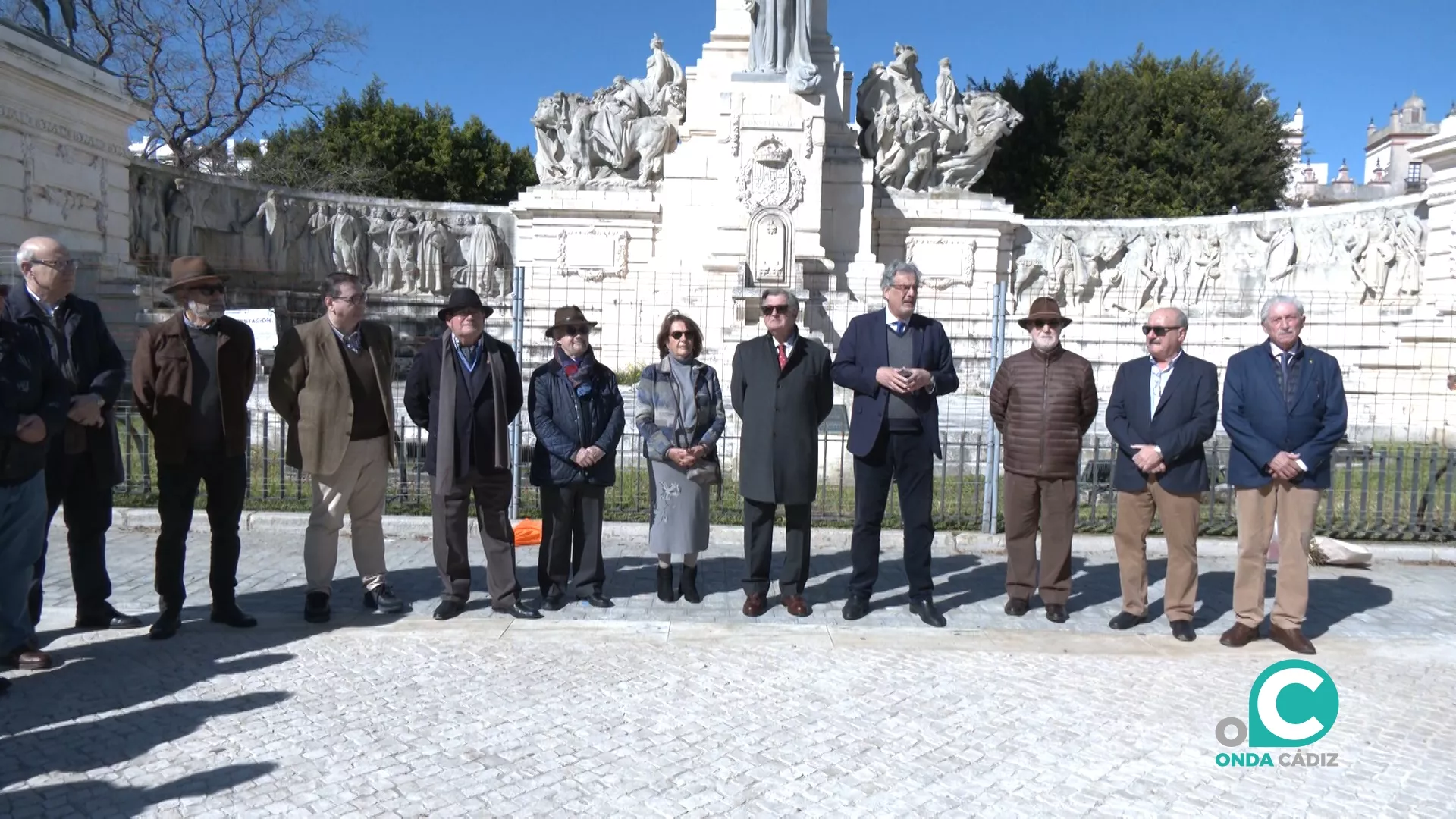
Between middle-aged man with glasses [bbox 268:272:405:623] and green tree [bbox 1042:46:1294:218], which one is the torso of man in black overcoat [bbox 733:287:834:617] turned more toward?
the middle-aged man with glasses

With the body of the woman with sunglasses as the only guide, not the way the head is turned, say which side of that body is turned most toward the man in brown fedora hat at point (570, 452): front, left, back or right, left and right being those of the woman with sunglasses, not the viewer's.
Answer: right

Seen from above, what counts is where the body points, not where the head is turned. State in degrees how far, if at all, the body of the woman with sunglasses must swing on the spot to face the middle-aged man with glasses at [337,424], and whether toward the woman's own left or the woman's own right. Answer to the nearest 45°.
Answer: approximately 90° to the woman's own right

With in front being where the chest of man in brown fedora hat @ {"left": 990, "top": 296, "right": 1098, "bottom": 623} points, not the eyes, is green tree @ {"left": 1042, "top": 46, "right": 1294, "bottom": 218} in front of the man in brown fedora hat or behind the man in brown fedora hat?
behind

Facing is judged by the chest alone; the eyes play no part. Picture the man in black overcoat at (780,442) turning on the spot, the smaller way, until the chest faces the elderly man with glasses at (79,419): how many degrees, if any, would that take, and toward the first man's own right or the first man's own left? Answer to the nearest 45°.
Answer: approximately 90° to the first man's own right

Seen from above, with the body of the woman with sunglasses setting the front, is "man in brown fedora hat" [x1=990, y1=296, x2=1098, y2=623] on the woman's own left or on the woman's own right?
on the woman's own left

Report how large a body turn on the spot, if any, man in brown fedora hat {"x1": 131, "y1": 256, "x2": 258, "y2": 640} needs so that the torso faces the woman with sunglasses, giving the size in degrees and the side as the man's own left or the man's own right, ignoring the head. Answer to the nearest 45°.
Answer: approximately 45° to the man's own left

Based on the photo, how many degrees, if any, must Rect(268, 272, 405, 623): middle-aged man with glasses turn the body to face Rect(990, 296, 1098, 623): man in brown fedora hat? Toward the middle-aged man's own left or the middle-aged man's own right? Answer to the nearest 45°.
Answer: approximately 45° to the middle-aged man's own left

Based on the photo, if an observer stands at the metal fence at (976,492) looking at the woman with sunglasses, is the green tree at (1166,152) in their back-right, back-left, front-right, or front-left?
back-right

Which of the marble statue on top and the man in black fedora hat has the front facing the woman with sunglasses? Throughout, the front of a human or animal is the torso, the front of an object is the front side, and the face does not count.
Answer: the marble statue on top
